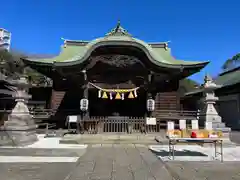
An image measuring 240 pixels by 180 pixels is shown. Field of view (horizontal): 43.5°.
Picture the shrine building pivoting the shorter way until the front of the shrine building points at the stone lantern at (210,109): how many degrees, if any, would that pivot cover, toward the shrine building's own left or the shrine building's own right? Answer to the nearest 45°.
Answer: approximately 45° to the shrine building's own left

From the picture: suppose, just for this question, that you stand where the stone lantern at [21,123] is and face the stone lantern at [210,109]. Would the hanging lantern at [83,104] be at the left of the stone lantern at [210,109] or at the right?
left

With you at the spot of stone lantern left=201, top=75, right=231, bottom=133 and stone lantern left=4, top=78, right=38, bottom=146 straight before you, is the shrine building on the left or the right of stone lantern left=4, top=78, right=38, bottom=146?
right

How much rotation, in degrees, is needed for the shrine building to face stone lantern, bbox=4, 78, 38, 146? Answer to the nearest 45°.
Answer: approximately 45° to its right

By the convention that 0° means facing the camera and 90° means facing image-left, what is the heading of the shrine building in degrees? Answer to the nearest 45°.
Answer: approximately 0°
